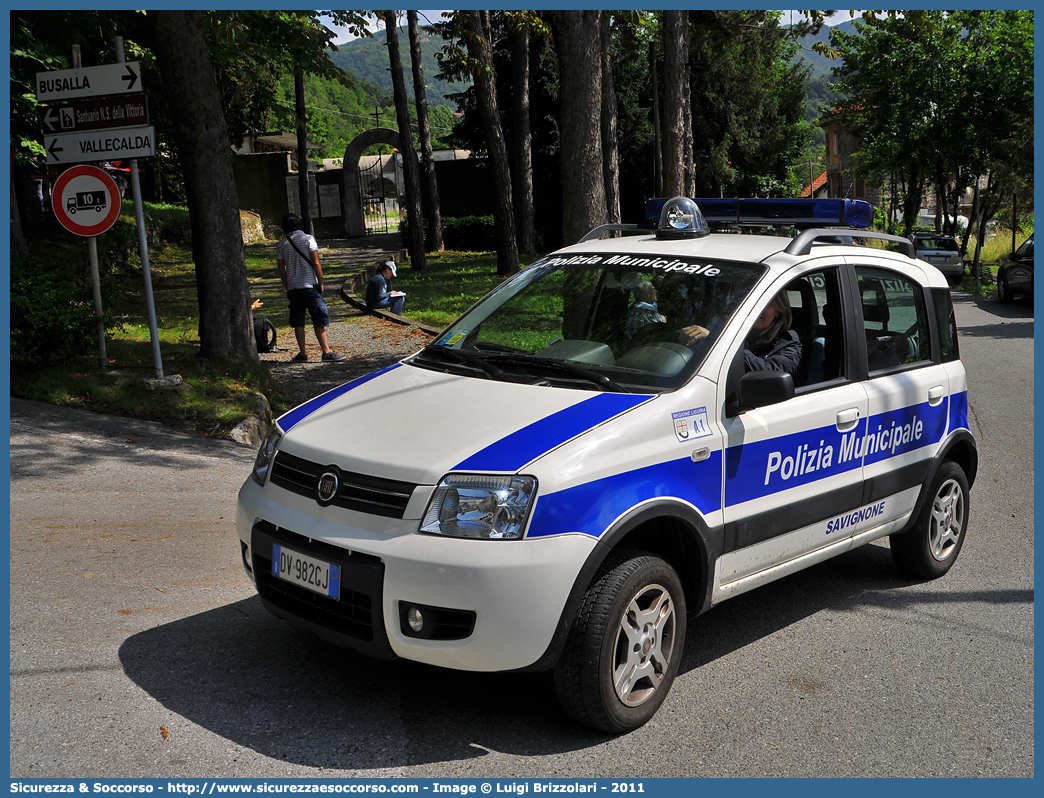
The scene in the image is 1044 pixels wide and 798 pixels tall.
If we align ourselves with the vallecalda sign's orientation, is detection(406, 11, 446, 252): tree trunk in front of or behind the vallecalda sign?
behind

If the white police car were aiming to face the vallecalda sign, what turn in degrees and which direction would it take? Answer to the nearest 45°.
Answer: approximately 90° to its right

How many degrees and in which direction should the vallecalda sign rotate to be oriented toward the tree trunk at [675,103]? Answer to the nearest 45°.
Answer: approximately 135° to its left

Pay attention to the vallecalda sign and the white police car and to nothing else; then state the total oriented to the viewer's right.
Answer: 0

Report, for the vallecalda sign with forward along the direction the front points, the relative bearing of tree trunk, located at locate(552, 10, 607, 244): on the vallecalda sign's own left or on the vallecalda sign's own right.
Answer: on the vallecalda sign's own left

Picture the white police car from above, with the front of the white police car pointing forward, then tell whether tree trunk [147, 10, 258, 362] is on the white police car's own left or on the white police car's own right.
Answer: on the white police car's own right

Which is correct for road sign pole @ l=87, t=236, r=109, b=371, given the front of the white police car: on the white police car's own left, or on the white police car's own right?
on the white police car's own right

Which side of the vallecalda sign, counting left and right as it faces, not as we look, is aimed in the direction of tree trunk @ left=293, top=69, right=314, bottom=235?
back

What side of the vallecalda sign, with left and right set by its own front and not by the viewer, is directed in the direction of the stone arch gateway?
back

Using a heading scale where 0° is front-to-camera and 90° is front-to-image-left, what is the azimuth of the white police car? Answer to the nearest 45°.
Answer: approximately 45°

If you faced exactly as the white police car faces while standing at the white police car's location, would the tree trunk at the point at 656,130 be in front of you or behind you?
behind
